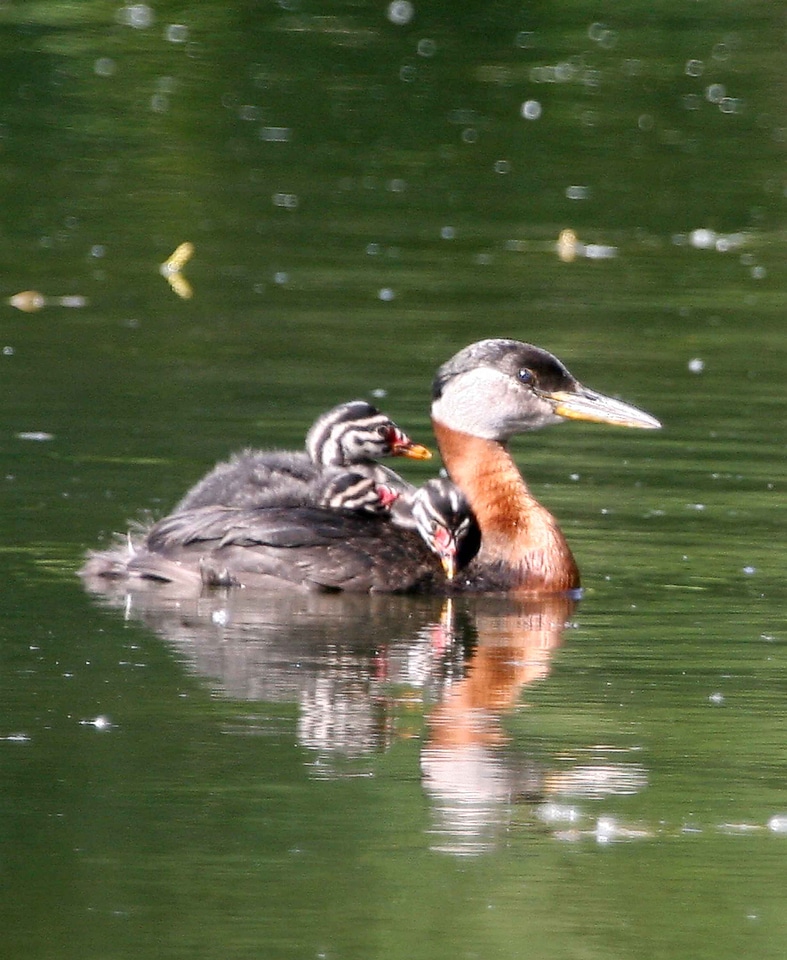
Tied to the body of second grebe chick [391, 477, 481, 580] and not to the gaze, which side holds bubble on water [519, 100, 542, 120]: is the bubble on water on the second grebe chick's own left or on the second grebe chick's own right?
on the second grebe chick's own left

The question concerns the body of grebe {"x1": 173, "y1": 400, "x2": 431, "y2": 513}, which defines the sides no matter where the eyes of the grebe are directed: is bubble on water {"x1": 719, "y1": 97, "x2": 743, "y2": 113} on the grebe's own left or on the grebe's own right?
on the grebe's own left

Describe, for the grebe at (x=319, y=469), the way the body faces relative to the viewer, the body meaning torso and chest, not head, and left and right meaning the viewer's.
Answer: facing to the right of the viewer

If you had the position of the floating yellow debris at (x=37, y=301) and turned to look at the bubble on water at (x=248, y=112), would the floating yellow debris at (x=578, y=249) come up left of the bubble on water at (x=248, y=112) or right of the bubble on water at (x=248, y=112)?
right

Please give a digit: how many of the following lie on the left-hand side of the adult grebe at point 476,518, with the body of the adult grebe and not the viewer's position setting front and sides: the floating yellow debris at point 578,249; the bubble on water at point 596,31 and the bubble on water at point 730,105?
3

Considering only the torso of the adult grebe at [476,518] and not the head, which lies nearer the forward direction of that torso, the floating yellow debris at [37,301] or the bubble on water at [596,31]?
the bubble on water

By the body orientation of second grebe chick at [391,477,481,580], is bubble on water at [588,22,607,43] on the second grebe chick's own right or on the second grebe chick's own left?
on the second grebe chick's own left

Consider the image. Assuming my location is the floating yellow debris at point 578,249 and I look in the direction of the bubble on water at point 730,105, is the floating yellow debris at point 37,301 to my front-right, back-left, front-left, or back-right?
back-left

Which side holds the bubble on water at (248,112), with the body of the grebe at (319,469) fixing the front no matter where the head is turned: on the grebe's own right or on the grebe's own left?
on the grebe's own left

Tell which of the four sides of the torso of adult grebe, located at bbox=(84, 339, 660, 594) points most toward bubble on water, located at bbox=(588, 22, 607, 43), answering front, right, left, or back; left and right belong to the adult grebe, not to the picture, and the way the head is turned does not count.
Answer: left

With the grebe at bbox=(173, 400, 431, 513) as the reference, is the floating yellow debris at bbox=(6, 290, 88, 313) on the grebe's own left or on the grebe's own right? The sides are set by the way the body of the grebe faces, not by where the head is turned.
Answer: on the grebe's own left

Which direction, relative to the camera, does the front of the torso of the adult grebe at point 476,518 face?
to the viewer's right

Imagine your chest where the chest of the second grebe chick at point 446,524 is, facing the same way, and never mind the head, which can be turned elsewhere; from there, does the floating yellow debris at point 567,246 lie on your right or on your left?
on your left
